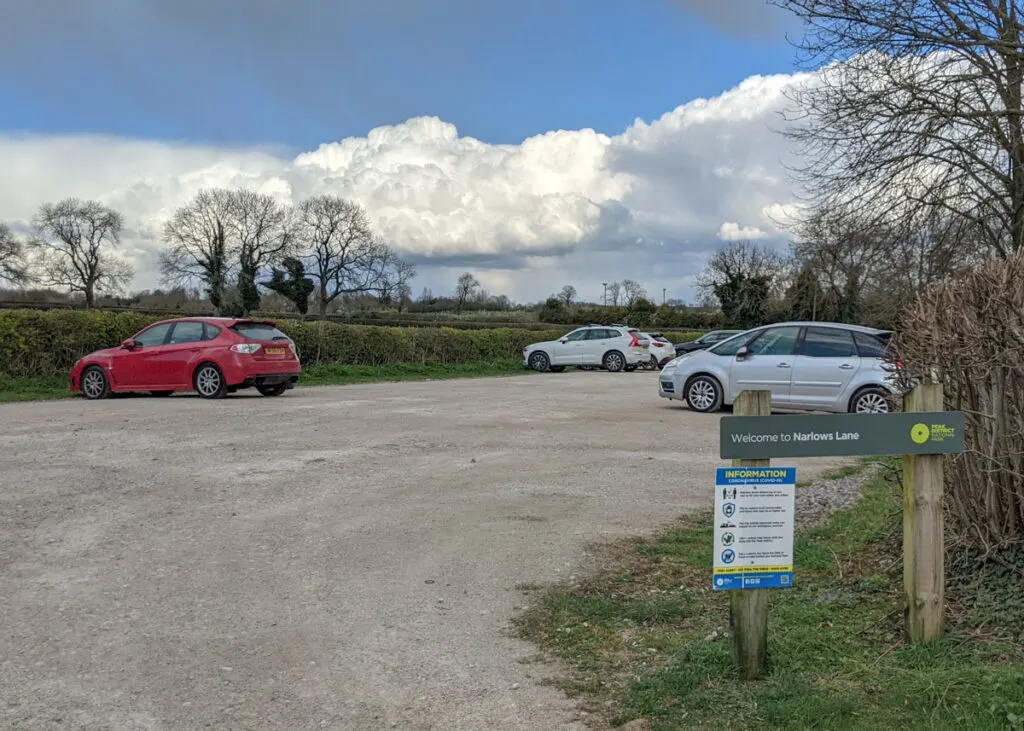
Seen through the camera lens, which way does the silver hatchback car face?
facing to the left of the viewer

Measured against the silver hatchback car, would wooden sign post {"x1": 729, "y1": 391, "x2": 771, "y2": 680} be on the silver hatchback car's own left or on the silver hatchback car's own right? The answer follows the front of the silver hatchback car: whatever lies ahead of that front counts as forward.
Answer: on the silver hatchback car's own left

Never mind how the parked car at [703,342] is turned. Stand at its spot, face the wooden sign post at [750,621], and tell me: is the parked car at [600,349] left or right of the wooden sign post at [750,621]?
right

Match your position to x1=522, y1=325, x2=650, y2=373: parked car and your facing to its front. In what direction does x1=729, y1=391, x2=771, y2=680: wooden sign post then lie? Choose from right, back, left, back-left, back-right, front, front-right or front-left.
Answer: back-left

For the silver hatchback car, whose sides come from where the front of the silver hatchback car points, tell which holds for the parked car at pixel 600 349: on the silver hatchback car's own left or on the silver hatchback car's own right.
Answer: on the silver hatchback car's own right

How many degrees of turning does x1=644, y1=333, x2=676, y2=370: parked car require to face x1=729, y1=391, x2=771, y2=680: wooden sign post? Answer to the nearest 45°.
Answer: approximately 135° to its left

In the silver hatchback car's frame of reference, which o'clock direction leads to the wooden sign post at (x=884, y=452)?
The wooden sign post is roughly at 9 o'clock from the silver hatchback car.

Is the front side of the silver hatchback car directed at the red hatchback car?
yes

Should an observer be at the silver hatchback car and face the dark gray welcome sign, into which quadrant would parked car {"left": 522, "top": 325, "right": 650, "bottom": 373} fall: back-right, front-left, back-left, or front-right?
back-right

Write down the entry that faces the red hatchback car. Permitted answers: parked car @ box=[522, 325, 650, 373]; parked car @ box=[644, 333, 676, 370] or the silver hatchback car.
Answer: the silver hatchback car

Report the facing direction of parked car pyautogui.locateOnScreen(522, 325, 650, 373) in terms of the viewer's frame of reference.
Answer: facing away from the viewer and to the left of the viewer

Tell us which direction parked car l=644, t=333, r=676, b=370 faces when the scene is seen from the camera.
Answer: facing away from the viewer and to the left of the viewer

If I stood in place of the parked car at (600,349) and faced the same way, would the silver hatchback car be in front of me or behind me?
behind

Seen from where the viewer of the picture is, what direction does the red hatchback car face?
facing away from the viewer and to the left of the viewer
